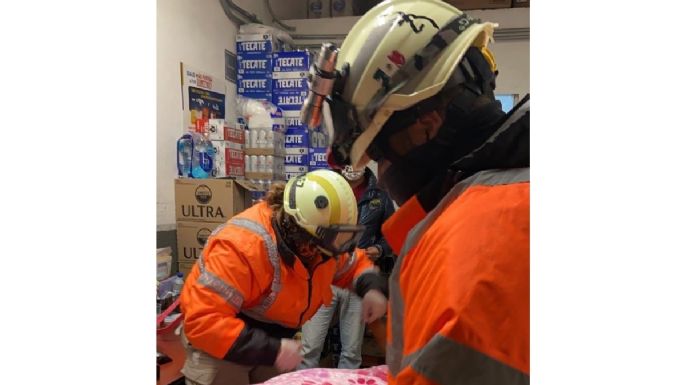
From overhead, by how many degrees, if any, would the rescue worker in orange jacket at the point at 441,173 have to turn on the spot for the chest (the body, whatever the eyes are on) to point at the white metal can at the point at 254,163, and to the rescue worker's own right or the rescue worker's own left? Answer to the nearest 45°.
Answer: approximately 45° to the rescue worker's own right

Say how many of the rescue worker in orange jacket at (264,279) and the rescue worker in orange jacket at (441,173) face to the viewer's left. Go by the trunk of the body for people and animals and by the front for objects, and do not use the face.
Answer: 1

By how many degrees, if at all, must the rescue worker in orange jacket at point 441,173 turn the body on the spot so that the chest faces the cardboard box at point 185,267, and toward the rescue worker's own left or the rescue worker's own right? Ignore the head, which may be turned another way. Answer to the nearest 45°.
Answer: approximately 45° to the rescue worker's own right

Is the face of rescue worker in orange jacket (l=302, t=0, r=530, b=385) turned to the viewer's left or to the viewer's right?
to the viewer's left

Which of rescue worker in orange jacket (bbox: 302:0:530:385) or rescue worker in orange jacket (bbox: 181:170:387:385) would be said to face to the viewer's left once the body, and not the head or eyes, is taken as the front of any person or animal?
rescue worker in orange jacket (bbox: 302:0:530:385)

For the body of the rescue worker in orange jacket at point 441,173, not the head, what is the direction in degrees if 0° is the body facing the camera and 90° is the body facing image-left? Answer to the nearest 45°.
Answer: approximately 90°

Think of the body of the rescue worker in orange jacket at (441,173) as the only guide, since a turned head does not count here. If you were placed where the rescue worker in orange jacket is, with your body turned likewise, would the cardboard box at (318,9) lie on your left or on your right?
on your right

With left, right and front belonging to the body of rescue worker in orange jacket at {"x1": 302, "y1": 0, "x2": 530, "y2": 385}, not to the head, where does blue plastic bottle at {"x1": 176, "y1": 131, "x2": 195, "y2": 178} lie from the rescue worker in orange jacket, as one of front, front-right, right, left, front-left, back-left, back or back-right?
front-right

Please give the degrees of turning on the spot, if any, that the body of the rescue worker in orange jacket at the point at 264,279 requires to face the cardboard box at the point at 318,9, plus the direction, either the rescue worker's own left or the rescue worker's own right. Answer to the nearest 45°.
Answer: approximately 135° to the rescue worker's own left

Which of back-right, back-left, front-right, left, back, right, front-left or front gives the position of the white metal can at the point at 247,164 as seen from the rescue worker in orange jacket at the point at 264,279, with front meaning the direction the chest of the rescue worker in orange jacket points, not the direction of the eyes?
back-left
